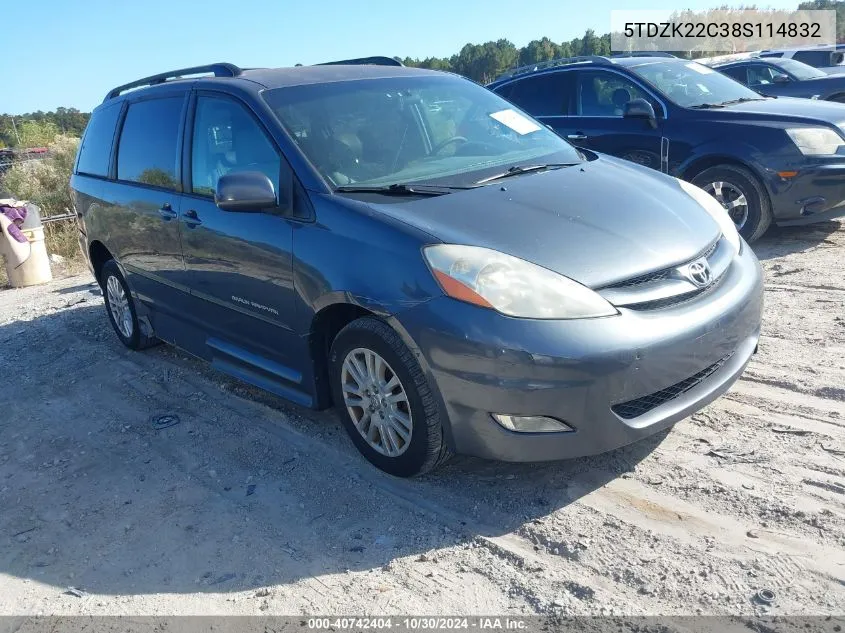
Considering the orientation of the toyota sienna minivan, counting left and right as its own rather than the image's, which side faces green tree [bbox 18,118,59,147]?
back

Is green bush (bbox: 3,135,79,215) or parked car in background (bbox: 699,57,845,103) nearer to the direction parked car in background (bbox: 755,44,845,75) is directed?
the parked car in background

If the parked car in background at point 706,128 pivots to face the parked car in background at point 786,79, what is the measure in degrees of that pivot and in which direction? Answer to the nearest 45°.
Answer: approximately 135° to its left

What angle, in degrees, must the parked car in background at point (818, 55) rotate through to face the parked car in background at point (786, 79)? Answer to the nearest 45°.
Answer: approximately 45° to its right

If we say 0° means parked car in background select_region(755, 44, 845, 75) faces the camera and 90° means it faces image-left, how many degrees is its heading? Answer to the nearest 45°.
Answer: approximately 315°

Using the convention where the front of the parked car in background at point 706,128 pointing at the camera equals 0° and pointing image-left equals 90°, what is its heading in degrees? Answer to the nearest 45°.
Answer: approximately 315°

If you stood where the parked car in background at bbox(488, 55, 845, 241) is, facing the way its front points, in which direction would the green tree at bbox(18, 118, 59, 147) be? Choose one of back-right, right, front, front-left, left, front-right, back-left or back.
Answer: back

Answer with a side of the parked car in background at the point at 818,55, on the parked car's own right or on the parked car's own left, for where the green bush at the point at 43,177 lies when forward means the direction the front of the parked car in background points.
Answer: on the parked car's own right

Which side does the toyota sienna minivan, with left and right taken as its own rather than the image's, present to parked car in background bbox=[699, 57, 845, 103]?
left

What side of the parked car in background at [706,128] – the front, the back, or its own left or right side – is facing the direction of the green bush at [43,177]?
back
